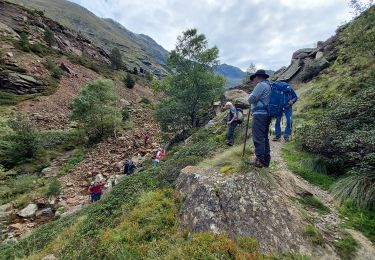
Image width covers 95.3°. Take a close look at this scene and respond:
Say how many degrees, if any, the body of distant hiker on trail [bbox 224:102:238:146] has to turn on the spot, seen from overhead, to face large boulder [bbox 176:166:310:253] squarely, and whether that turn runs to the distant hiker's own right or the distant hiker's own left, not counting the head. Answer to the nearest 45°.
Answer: approximately 90° to the distant hiker's own left

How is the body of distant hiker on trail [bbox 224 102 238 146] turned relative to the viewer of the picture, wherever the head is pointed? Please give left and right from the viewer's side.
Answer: facing to the left of the viewer

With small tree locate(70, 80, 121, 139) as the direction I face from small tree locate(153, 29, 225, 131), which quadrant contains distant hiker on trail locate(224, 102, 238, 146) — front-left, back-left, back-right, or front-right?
back-left
